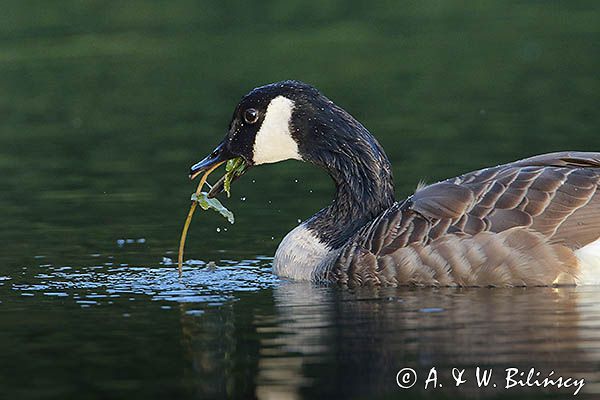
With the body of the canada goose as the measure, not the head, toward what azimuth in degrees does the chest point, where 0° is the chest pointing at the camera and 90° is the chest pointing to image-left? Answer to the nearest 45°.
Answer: approximately 90°
